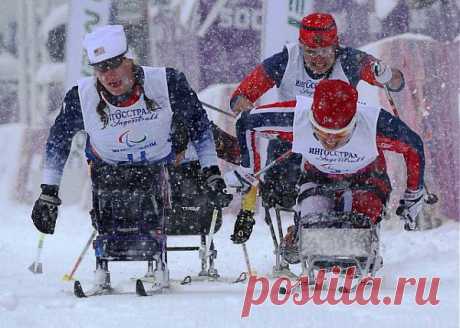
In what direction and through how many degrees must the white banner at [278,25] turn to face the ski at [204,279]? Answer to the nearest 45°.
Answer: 0° — it already faces it

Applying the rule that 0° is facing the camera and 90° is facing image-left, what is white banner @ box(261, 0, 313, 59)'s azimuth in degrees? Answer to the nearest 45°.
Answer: approximately 0°

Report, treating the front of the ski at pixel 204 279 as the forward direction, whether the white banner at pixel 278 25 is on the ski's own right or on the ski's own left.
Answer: on the ski's own left
